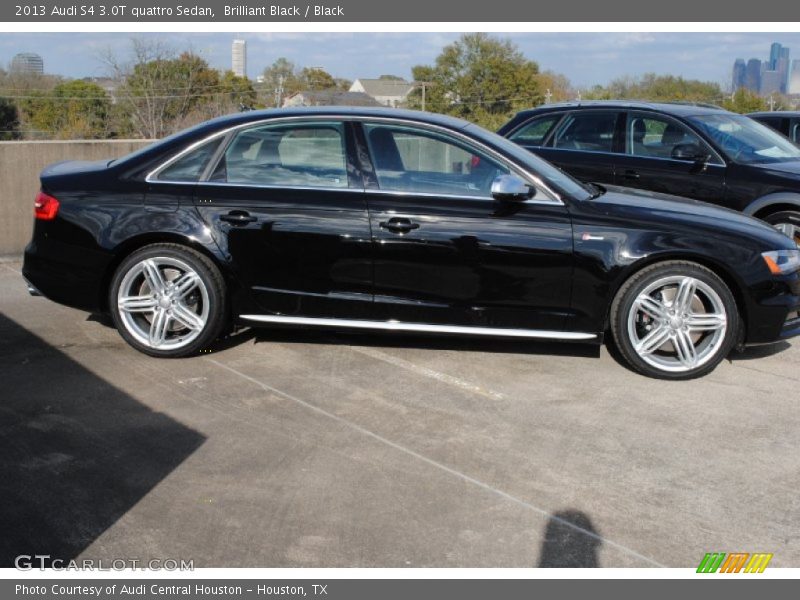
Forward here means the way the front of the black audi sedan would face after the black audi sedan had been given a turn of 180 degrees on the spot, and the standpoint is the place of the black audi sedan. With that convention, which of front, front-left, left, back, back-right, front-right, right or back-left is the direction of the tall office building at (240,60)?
right

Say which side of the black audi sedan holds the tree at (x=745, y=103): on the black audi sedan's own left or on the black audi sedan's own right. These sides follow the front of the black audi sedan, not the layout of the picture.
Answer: on the black audi sedan's own left

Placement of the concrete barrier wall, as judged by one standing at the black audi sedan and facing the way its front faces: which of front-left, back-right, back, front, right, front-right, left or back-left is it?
back-left

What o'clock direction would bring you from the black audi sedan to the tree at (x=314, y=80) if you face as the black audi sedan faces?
The tree is roughly at 9 o'clock from the black audi sedan.

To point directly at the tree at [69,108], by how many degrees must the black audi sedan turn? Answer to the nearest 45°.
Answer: approximately 135° to its left

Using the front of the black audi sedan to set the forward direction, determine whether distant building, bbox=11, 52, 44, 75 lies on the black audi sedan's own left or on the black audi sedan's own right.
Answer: on the black audi sedan's own left

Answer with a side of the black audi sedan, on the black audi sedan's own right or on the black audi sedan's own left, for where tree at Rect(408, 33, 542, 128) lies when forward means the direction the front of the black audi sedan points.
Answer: on the black audi sedan's own left

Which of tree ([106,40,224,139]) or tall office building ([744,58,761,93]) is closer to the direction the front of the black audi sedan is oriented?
the tall office building

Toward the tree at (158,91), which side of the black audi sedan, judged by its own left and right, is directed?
left

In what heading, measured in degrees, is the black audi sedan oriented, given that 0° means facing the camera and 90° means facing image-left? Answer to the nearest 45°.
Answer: approximately 270°
